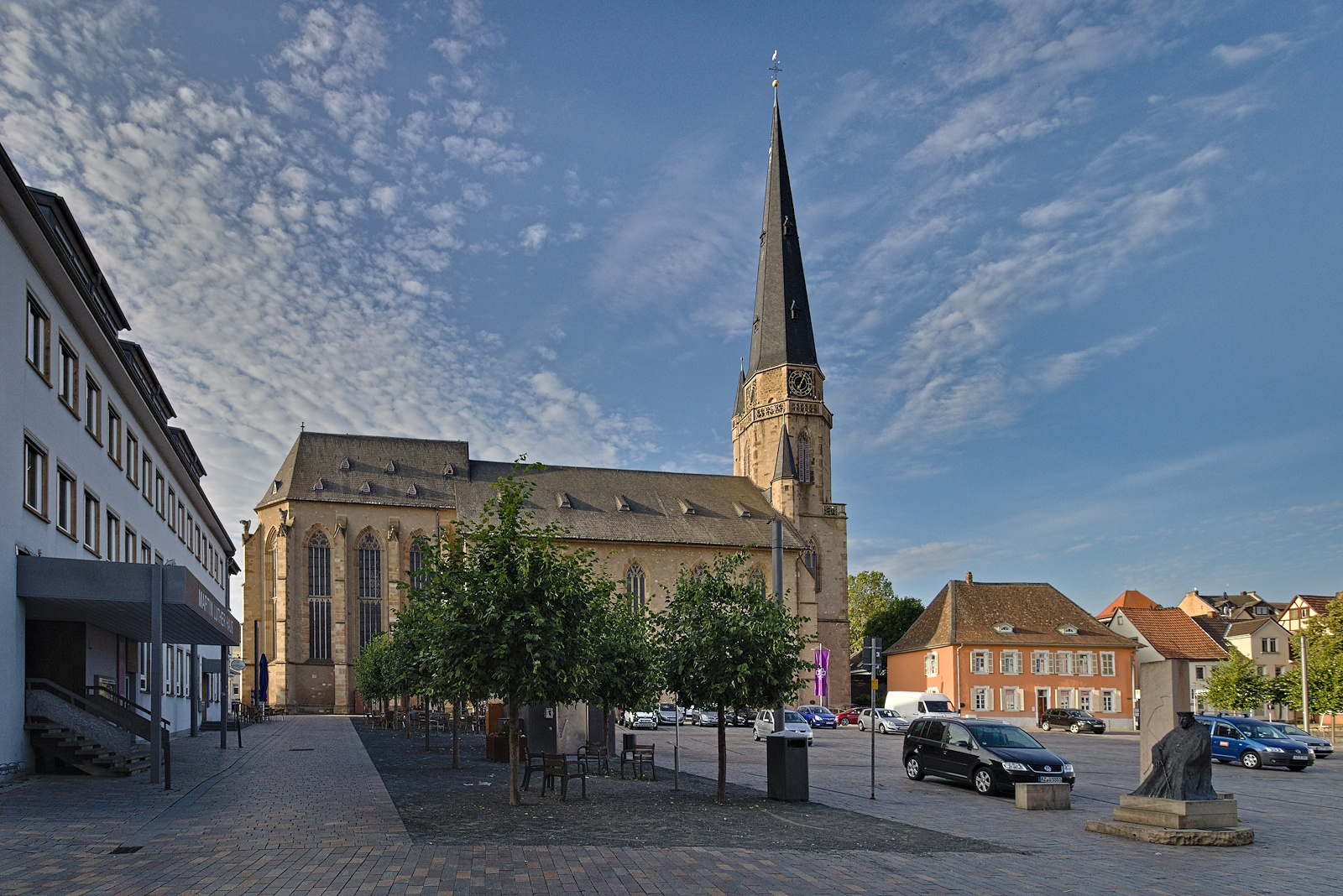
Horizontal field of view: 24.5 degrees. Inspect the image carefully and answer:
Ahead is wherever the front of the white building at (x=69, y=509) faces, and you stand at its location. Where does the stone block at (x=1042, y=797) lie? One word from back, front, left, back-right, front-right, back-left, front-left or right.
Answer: front-right

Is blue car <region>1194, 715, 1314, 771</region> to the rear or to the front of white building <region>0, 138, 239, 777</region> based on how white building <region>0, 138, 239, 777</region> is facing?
to the front

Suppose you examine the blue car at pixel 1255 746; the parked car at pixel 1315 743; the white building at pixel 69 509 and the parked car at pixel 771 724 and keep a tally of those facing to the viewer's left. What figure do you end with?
0

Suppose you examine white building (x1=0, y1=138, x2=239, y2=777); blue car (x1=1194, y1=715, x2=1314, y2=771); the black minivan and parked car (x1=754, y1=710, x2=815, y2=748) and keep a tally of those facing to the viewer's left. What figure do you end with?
0

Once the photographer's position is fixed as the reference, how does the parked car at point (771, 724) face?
facing the viewer and to the right of the viewer

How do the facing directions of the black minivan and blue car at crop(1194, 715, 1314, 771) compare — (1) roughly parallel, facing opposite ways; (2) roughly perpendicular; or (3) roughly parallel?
roughly parallel

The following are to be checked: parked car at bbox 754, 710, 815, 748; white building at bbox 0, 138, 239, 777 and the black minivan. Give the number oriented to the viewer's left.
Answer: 0

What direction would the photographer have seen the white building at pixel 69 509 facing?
facing to the right of the viewer

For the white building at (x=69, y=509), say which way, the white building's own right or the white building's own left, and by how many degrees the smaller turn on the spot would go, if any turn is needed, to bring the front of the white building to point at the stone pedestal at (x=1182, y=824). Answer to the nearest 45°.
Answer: approximately 45° to the white building's own right
